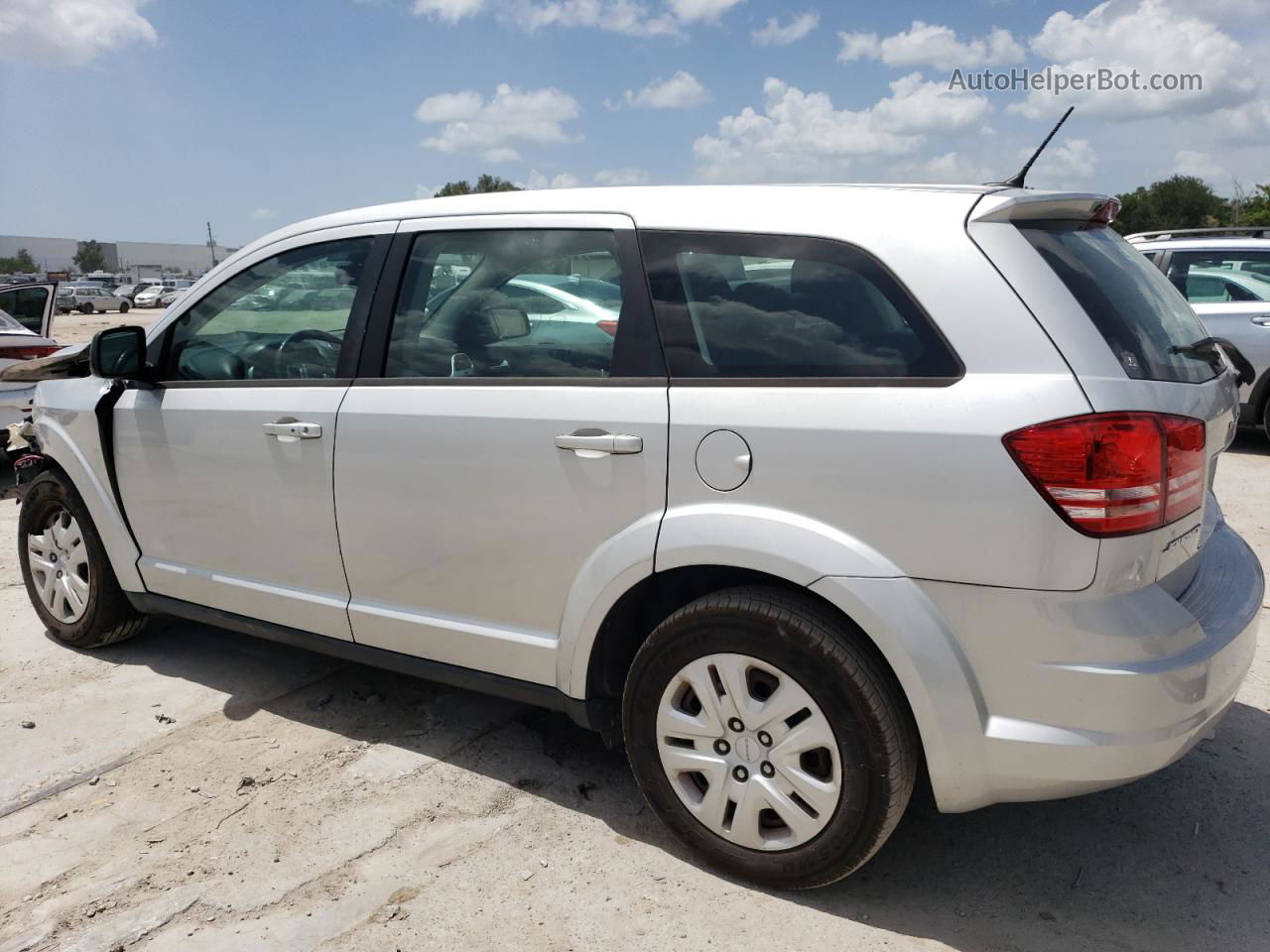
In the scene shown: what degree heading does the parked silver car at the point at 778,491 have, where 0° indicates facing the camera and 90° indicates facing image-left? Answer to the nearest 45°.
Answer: approximately 135°

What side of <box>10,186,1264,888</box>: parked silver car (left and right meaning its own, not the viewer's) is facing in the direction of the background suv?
right

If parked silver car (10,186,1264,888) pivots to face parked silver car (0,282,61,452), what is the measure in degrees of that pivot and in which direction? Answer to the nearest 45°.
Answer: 0° — it already faces it

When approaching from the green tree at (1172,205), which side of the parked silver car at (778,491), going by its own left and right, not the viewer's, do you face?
right

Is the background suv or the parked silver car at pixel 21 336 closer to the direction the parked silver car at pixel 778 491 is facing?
the parked silver car

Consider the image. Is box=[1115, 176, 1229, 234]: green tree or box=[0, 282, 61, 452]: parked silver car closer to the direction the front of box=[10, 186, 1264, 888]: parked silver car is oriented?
the parked silver car

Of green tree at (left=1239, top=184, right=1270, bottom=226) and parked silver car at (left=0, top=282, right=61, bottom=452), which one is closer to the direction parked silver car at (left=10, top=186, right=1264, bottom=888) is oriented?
the parked silver car

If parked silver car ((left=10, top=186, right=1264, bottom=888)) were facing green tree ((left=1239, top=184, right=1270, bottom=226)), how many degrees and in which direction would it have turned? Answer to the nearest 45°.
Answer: approximately 90° to its right

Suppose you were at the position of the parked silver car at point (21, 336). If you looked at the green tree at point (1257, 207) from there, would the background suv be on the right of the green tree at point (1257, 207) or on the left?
right
